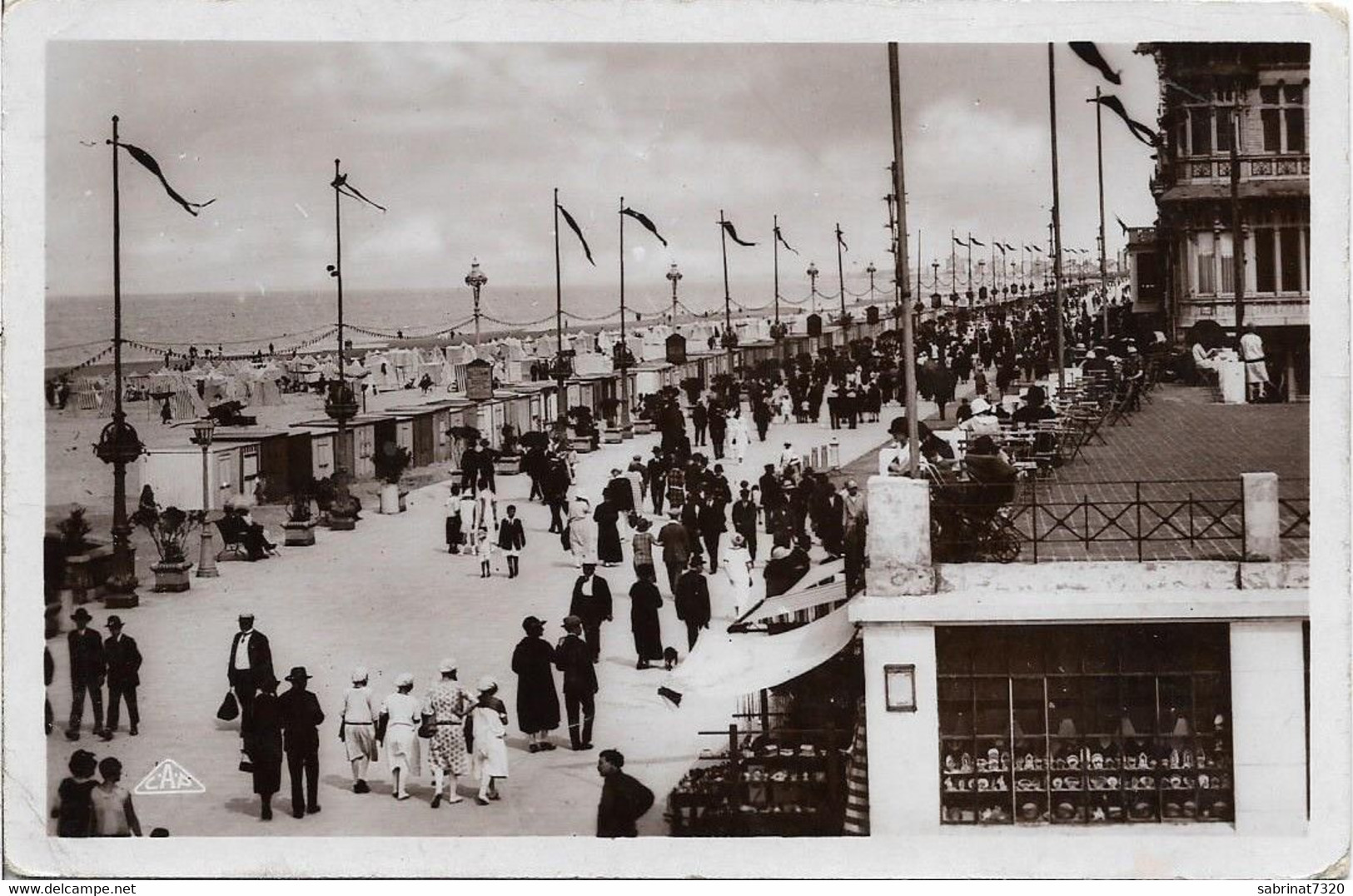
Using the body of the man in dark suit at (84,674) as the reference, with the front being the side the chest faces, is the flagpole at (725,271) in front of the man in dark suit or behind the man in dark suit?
behind

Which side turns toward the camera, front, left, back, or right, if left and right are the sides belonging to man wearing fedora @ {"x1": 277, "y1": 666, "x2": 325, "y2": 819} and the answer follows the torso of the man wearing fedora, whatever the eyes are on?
back

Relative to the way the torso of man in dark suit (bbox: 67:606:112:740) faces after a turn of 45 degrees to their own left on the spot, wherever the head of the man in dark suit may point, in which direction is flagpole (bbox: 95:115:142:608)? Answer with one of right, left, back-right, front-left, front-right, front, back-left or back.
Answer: back-left

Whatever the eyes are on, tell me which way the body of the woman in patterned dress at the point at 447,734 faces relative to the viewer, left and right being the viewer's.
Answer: facing away from the viewer

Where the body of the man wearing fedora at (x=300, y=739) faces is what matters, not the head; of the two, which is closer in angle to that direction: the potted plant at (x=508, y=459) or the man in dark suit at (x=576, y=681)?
the potted plant

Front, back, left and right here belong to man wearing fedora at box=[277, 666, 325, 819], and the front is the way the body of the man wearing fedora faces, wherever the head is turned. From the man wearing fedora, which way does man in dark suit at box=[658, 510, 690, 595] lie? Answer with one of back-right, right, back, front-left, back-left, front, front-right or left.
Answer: front-right

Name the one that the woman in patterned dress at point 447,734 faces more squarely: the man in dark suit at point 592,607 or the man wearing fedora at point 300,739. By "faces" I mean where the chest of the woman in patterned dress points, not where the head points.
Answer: the man in dark suit

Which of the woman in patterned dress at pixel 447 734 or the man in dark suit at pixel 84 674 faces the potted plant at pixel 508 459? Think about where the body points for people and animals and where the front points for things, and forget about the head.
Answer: the woman in patterned dress

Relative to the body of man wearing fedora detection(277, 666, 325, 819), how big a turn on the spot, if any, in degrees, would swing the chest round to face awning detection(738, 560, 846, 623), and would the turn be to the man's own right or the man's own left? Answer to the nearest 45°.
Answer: approximately 90° to the man's own right

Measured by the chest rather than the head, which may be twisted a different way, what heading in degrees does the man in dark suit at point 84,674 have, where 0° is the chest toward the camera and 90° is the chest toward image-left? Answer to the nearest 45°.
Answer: approximately 0°
